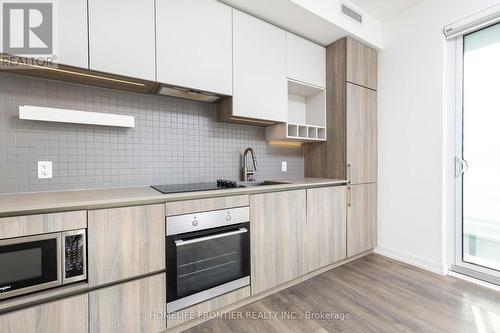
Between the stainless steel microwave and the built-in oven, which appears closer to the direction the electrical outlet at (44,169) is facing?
the stainless steel microwave

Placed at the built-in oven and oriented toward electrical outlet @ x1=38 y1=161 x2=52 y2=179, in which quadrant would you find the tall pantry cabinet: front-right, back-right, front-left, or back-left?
back-right

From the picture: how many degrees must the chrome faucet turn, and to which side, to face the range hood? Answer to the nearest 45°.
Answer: approximately 90° to its right

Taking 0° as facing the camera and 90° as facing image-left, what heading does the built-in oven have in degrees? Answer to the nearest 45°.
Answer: approximately 315°

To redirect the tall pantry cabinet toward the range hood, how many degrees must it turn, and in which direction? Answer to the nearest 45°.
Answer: approximately 90° to its right

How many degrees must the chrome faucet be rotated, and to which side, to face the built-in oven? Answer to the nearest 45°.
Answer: approximately 45° to its right

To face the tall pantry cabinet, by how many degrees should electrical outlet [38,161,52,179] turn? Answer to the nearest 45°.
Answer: approximately 90° to its left

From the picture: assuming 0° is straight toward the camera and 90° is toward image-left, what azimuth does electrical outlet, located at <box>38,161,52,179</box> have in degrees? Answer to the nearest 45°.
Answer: approximately 0°

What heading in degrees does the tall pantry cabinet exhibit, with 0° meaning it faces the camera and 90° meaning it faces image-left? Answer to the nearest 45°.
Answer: approximately 315°

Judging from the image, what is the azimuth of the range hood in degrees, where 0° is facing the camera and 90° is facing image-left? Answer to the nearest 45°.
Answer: approximately 315°

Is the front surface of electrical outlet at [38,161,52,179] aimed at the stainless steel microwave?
yes

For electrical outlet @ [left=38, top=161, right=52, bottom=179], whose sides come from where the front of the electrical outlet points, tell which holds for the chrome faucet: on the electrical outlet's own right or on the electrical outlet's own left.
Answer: on the electrical outlet's own left

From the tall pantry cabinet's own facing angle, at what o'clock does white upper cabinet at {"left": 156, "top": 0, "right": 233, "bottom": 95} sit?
The white upper cabinet is roughly at 3 o'clock from the tall pantry cabinet.
